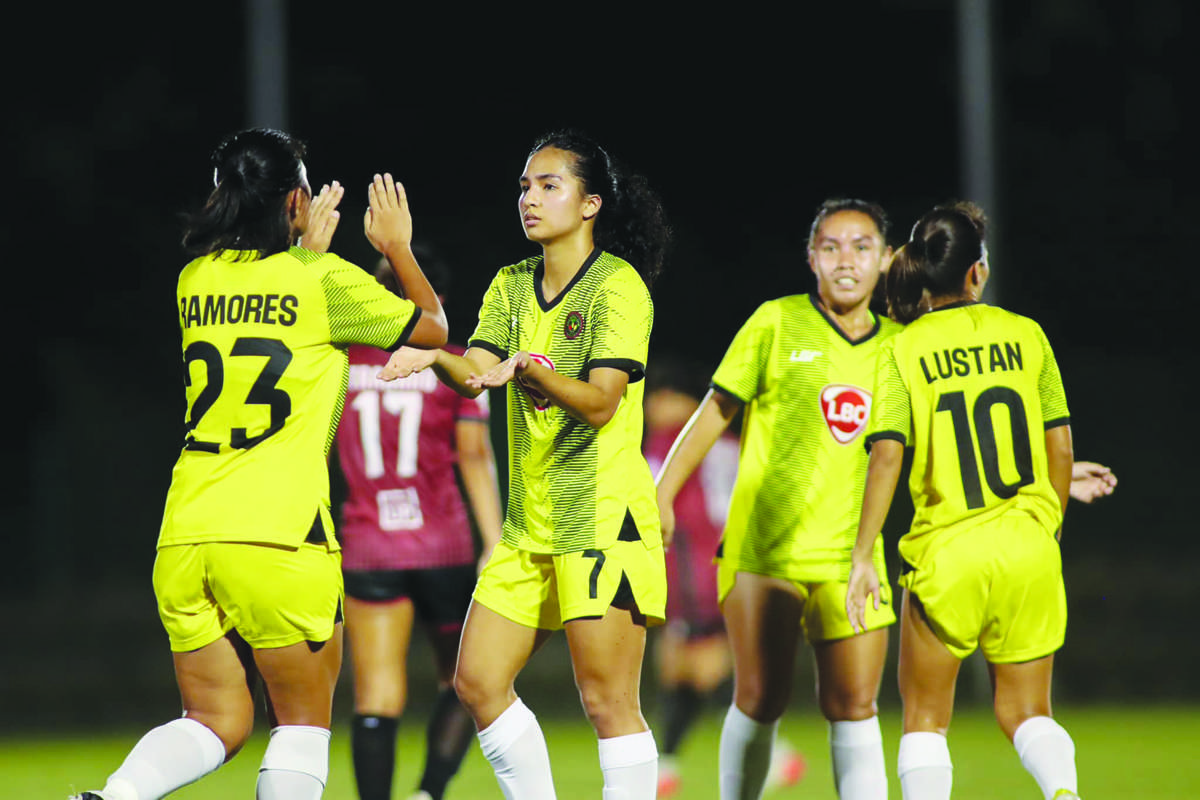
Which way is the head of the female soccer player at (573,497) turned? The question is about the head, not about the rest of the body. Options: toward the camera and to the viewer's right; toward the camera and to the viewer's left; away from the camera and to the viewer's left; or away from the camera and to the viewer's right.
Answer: toward the camera and to the viewer's left

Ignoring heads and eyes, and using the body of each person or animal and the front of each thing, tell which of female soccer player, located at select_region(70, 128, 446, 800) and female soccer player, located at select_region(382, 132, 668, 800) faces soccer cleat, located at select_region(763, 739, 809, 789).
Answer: female soccer player, located at select_region(70, 128, 446, 800)

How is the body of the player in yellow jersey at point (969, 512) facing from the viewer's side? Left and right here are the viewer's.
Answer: facing away from the viewer

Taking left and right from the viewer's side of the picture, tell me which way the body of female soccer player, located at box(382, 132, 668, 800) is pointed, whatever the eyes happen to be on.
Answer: facing the viewer and to the left of the viewer

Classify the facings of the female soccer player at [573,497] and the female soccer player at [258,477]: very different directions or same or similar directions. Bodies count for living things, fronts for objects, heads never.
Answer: very different directions

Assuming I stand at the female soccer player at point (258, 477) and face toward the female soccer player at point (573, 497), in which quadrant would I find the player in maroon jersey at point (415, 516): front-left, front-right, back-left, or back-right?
front-left

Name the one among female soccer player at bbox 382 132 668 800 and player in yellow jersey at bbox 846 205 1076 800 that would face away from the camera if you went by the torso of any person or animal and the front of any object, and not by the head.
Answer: the player in yellow jersey

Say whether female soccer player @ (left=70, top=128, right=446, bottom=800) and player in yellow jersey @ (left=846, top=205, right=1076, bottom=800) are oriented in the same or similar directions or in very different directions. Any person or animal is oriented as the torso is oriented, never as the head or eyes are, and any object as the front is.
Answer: same or similar directions

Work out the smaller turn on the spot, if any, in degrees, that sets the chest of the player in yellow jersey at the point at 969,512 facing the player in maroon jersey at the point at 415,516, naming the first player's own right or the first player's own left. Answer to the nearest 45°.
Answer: approximately 90° to the first player's own left

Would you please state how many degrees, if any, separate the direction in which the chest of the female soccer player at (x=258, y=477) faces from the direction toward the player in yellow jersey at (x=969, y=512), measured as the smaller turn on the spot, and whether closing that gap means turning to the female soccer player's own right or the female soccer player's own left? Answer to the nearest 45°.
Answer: approximately 45° to the female soccer player's own right

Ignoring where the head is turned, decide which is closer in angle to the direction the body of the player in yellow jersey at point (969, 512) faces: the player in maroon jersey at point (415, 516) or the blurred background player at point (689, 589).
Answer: the blurred background player

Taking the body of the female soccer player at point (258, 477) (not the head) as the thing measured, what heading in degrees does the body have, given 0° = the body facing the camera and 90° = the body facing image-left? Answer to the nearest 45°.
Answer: approximately 225°

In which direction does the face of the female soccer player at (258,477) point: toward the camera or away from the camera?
away from the camera

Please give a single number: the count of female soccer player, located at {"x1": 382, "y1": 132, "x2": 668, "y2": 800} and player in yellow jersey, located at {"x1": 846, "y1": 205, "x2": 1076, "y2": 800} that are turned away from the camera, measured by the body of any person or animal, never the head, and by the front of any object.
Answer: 1

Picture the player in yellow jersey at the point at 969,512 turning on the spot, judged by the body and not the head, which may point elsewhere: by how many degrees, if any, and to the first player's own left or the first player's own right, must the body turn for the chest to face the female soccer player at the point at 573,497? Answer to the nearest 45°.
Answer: approximately 135° to the first player's own left

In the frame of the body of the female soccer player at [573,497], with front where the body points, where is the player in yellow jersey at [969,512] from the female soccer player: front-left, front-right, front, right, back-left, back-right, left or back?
back-left
